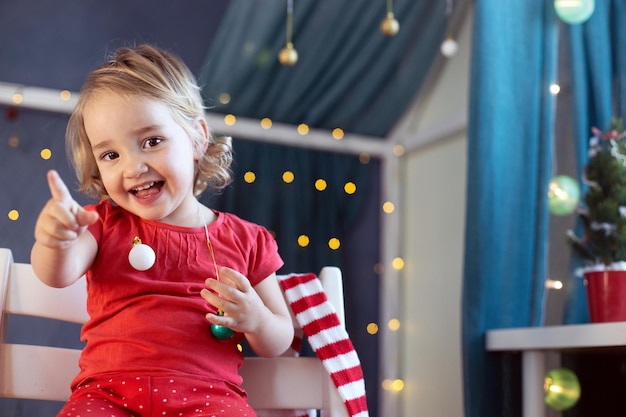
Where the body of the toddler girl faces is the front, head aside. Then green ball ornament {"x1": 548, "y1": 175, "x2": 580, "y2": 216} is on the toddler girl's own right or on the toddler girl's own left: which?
on the toddler girl's own left

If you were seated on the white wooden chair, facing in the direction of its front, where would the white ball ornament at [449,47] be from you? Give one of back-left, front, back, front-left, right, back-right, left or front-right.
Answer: back-left

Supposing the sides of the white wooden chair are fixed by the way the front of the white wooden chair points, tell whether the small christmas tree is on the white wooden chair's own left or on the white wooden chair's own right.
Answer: on the white wooden chair's own left

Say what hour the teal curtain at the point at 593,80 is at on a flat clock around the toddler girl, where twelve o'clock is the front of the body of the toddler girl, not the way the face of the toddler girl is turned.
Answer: The teal curtain is roughly at 8 o'clock from the toddler girl.

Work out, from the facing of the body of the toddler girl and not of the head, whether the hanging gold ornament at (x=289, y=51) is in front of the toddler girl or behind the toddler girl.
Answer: behind

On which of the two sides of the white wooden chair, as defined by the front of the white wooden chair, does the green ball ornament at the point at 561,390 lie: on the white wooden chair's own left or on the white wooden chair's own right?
on the white wooden chair's own left

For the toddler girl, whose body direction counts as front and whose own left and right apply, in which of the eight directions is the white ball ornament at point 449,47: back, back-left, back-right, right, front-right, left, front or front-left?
back-left
